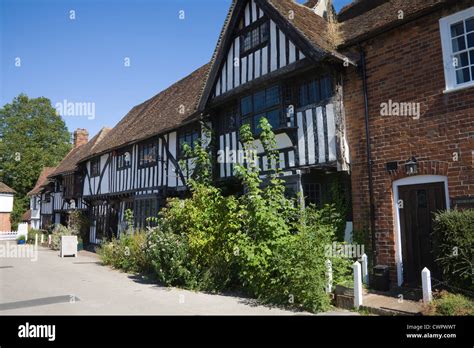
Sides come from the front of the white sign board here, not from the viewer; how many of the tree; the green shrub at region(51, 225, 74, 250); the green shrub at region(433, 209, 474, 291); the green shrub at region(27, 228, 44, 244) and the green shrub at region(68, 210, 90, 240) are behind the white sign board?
4

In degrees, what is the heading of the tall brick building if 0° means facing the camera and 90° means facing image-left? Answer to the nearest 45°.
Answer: approximately 45°

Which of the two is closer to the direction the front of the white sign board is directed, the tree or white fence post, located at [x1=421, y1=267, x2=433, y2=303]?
the white fence post

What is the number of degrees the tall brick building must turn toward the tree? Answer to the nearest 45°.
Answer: approximately 90° to its right

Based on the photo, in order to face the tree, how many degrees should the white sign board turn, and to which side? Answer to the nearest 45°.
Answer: approximately 180°

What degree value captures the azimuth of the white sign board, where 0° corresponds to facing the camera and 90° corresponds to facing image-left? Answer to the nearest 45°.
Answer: approximately 0°

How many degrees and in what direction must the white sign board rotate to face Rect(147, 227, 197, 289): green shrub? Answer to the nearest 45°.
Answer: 0° — it already faces it
